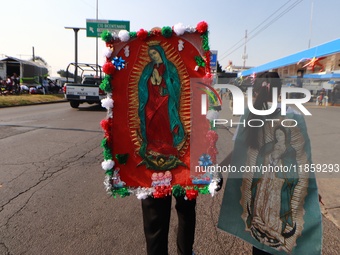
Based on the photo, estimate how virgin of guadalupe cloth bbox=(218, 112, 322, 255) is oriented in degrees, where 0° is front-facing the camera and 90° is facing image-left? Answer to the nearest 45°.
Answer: approximately 0°

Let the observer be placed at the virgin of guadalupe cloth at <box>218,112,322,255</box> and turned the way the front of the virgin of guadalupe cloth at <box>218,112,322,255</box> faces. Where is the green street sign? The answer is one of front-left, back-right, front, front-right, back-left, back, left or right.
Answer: back-right

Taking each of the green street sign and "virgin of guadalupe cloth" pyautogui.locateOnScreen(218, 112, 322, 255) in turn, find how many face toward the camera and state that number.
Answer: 2

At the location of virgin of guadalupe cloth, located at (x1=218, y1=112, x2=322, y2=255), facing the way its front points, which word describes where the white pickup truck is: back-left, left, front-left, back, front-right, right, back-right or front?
back-right

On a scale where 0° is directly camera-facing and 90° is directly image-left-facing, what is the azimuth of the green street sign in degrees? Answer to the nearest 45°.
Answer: approximately 0°

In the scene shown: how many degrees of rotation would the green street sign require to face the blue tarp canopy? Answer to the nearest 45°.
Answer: approximately 90° to its left
